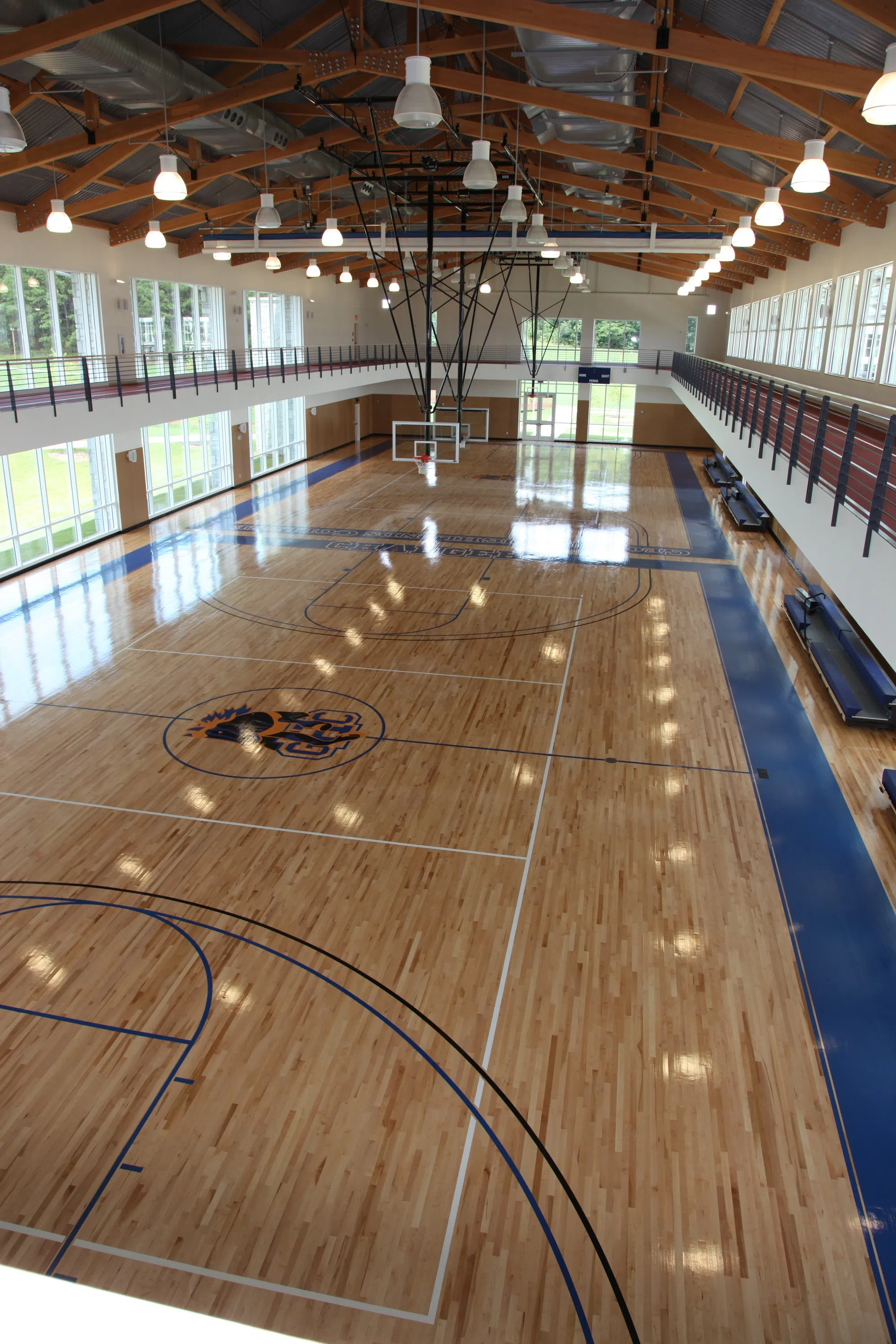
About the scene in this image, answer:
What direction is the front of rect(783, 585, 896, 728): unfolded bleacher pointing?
to the viewer's left

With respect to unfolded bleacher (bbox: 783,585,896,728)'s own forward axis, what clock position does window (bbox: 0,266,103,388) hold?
The window is roughly at 12 o'clock from the unfolded bleacher.

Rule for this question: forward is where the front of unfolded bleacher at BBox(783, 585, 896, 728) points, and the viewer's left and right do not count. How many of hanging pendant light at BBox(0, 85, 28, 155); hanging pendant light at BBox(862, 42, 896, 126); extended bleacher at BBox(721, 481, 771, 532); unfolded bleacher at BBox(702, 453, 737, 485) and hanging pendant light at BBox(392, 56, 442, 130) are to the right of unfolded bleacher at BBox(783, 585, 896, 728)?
2

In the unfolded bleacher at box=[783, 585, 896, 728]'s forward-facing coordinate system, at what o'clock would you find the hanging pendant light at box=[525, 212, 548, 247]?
The hanging pendant light is roughly at 1 o'clock from the unfolded bleacher.

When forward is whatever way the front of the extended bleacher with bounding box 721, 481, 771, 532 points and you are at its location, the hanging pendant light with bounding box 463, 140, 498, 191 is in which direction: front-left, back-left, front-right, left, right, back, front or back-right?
left

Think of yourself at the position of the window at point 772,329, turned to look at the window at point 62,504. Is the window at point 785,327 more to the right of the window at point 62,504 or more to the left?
left

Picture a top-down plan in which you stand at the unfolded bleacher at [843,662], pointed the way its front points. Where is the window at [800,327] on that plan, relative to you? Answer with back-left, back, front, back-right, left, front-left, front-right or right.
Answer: right

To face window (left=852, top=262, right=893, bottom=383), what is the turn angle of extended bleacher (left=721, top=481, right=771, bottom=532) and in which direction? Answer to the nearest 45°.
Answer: approximately 90° to its left

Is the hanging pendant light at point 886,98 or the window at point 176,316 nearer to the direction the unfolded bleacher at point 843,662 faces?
the window

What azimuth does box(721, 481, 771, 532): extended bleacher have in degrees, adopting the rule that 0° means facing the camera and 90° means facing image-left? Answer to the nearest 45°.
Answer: approximately 90°

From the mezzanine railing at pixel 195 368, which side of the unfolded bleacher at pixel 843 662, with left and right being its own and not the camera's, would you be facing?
front

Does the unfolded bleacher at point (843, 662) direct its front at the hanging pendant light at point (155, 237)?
yes
